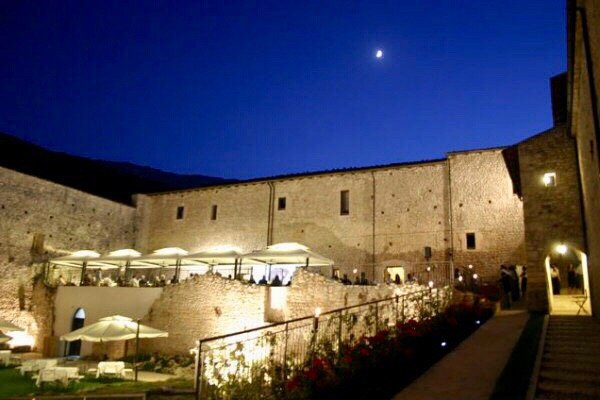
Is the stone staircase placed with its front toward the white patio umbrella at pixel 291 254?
no

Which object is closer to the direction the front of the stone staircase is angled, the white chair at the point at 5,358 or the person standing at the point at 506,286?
the white chair

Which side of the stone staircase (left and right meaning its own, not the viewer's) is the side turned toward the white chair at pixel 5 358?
right

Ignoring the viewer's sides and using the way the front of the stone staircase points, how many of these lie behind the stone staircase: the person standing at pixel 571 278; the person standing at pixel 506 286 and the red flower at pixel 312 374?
2

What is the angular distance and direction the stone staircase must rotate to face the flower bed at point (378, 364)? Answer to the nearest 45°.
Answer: approximately 45° to its right

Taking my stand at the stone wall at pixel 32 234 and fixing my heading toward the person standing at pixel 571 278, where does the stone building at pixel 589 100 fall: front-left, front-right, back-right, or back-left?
front-right

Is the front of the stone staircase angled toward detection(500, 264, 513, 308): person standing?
no

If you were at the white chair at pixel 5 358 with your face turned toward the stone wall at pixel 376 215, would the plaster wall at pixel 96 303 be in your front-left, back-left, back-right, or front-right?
front-left

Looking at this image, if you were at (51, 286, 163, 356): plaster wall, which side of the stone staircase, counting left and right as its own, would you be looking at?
right

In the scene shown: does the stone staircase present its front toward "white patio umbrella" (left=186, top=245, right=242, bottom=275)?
no

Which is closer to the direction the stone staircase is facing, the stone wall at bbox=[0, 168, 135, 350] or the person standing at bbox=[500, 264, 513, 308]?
the stone wall

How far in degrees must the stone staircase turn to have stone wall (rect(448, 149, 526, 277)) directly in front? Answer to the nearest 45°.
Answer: approximately 180°

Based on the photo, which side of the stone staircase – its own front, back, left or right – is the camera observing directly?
front

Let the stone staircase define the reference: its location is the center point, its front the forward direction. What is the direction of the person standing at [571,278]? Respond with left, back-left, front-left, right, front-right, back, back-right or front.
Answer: back

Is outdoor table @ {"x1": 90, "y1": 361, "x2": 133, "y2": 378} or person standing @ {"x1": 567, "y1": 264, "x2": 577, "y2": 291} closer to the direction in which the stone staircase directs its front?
the outdoor table

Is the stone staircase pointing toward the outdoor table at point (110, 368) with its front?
no
